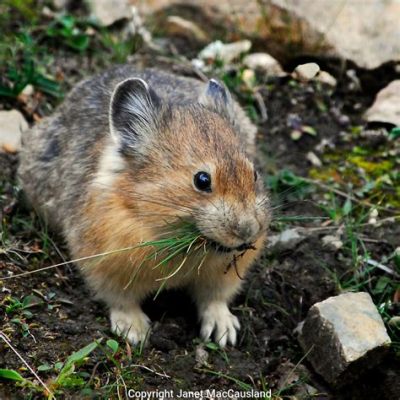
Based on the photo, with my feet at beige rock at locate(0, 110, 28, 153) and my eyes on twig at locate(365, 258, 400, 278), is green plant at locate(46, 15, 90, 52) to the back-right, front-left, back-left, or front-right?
back-left

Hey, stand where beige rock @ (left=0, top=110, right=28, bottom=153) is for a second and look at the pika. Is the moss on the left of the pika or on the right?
left

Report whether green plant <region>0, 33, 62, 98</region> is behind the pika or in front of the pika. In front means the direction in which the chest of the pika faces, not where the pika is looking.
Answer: behind

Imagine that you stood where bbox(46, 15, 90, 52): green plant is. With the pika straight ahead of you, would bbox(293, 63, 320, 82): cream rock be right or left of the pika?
left

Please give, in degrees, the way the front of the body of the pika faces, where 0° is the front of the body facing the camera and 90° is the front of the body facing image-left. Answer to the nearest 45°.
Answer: approximately 315°

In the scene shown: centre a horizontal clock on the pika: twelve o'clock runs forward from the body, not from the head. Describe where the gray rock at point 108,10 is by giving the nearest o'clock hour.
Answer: The gray rock is roughly at 7 o'clock from the pika.

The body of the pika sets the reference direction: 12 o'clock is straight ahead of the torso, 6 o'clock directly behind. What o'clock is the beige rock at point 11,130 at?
The beige rock is roughly at 6 o'clock from the pika.

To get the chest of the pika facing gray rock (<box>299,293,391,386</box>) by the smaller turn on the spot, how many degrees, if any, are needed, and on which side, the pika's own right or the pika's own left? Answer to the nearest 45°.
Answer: approximately 45° to the pika's own left

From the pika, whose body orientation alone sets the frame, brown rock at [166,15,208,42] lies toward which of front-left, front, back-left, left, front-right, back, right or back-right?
back-left

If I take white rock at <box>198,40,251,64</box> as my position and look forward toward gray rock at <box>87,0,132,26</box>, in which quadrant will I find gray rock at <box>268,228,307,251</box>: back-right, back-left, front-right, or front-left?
back-left

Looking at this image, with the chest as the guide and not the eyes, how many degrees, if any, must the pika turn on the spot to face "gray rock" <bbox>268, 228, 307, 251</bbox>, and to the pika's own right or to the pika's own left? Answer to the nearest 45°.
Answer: approximately 90° to the pika's own left

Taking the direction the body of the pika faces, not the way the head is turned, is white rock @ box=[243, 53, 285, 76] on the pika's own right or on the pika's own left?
on the pika's own left

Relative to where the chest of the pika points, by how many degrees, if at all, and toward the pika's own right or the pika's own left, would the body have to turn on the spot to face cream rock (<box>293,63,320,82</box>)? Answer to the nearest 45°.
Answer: approximately 90° to the pika's own left
